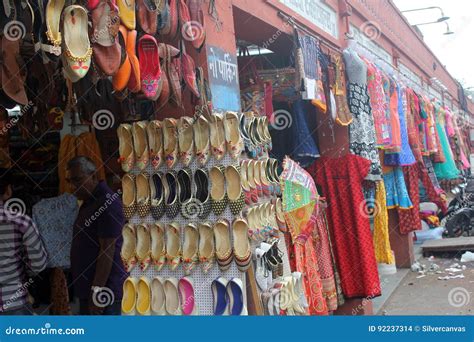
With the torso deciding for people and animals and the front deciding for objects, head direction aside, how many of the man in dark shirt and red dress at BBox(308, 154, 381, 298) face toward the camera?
1

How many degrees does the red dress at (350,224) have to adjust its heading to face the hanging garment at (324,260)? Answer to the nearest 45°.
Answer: approximately 45° to its right

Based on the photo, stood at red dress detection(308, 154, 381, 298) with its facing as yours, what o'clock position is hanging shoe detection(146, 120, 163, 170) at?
The hanging shoe is roughly at 1 o'clock from the red dress.

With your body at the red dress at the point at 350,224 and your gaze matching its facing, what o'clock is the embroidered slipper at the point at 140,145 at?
The embroidered slipper is roughly at 1 o'clock from the red dress.

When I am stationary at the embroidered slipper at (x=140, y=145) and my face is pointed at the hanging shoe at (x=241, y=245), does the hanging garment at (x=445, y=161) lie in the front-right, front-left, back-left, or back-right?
front-left

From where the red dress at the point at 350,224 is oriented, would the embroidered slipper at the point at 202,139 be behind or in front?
in front

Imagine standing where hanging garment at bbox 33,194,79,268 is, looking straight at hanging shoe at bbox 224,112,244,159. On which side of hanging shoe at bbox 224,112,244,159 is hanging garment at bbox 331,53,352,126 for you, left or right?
left

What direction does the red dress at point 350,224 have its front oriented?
toward the camera

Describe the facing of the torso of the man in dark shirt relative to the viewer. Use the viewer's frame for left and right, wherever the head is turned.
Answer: facing to the left of the viewer
